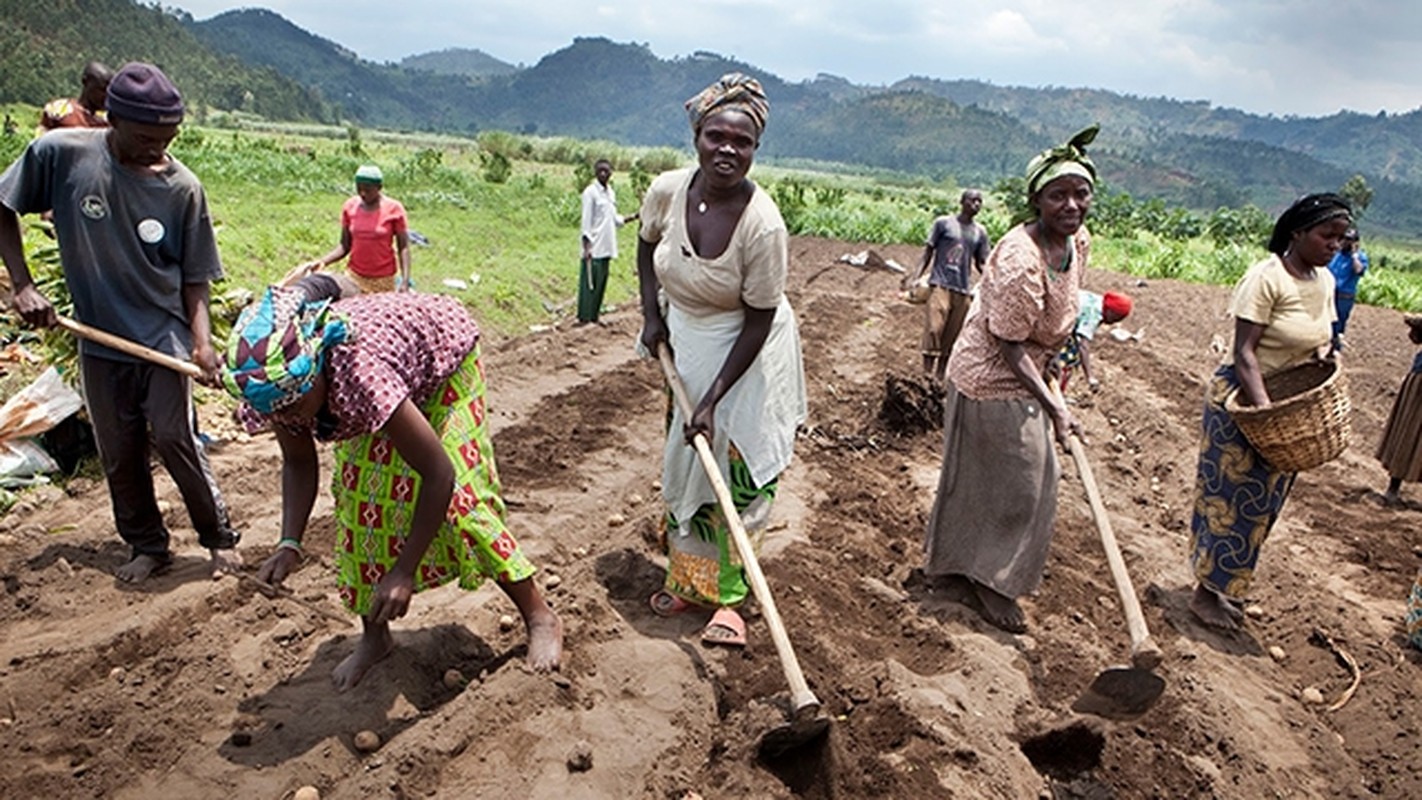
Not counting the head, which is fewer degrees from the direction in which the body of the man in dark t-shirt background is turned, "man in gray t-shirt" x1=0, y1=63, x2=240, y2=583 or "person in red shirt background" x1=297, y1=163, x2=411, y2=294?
the man in gray t-shirt

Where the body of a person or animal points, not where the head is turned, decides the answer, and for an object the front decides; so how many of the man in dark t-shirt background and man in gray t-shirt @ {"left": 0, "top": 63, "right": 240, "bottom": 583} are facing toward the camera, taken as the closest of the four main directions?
2

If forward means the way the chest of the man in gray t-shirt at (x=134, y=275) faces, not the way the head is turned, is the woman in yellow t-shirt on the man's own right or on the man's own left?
on the man's own left

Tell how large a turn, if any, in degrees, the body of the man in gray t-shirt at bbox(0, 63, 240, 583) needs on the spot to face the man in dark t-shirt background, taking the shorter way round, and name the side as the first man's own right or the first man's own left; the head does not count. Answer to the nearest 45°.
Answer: approximately 90° to the first man's own left

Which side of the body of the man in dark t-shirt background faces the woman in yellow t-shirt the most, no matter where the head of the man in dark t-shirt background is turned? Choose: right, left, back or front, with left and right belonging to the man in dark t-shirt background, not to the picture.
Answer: front

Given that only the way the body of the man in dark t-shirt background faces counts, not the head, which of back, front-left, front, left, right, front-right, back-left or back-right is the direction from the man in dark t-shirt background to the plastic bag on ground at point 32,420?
front-right

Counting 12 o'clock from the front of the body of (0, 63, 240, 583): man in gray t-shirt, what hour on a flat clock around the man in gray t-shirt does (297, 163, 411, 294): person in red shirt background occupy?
The person in red shirt background is roughly at 7 o'clock from the man in gray t-shirt.

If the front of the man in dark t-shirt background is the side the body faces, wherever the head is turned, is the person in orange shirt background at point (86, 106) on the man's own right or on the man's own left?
on the man's own right

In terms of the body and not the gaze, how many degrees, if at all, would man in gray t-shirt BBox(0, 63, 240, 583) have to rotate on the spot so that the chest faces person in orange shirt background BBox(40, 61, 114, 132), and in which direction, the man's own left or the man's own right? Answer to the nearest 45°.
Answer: approximately 180°

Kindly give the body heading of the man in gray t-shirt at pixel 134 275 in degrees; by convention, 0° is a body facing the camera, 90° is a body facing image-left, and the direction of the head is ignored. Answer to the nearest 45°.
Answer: approximately 0°

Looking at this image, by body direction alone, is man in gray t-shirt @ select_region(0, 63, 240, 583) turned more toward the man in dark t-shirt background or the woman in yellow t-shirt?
the woman in yellow t-shirt
